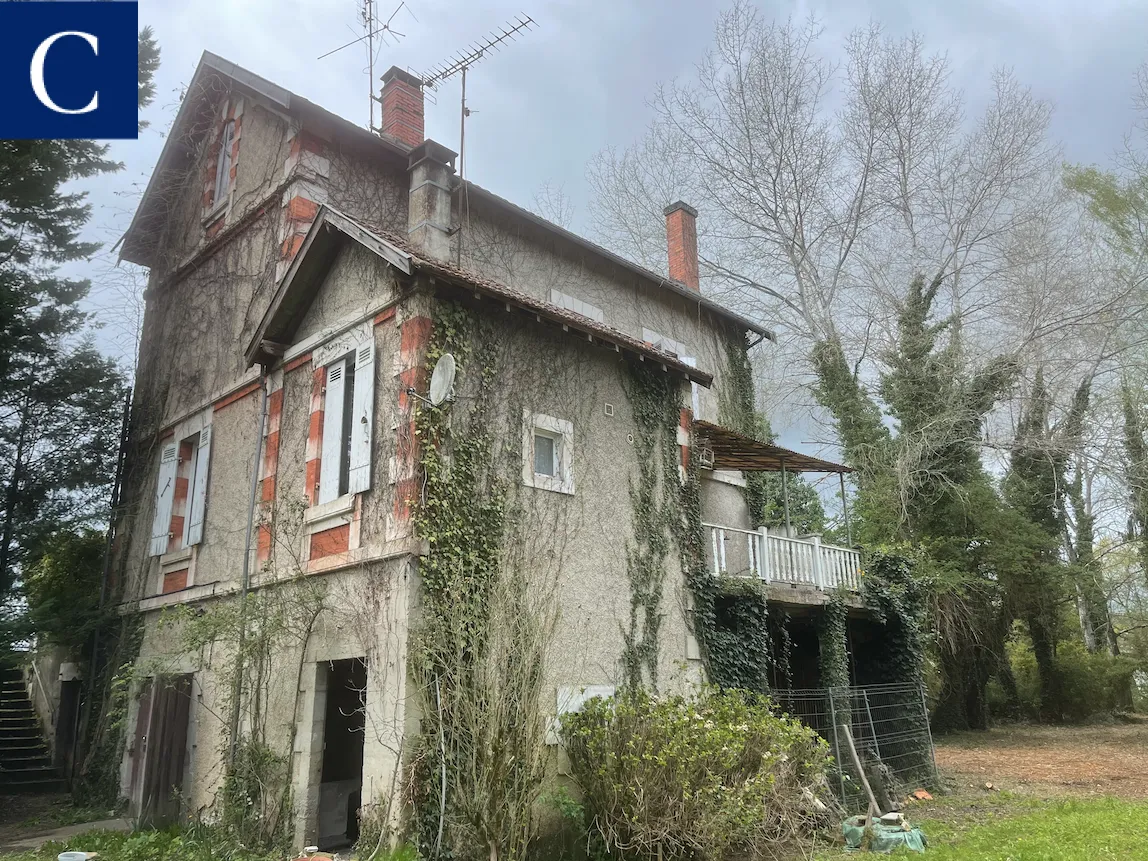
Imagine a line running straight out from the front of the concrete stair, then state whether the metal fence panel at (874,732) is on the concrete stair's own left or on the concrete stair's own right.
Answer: on the concrete stair's own left

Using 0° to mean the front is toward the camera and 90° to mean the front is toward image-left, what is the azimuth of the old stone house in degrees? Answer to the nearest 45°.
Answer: approximately 45°

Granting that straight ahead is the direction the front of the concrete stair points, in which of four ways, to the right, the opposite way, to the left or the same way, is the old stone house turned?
to the right

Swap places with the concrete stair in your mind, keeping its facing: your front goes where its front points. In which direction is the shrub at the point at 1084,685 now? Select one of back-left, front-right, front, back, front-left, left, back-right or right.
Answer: left

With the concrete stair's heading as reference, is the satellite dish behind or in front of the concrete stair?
in front
